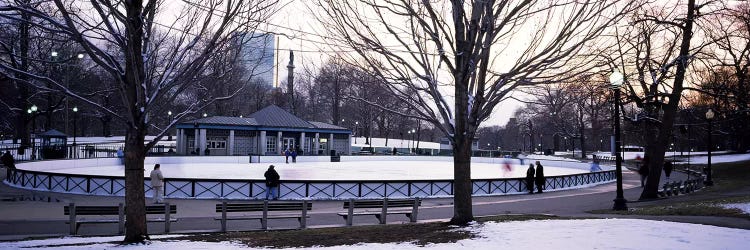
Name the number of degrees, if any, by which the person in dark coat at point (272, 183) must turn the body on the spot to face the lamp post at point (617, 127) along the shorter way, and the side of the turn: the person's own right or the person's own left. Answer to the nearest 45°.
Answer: approximately 135° to the person's own right

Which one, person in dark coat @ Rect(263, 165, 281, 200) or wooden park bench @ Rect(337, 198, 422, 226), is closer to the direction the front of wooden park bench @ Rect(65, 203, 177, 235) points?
the person in dark coat

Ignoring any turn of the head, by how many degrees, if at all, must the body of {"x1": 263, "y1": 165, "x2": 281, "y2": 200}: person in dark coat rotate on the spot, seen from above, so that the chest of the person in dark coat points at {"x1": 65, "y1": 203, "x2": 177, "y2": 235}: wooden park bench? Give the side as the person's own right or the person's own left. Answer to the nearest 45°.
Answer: approximately 135° to the person's own left

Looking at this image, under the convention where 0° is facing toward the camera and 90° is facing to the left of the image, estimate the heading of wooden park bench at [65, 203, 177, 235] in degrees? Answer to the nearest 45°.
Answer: approximately 180°

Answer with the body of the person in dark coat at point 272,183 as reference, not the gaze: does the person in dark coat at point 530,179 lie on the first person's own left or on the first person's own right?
on the first person's own right

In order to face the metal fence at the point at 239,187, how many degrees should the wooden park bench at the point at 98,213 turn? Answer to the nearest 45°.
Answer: approximately 45° to its right

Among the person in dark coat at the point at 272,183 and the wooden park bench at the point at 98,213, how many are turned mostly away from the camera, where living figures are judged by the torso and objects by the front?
2

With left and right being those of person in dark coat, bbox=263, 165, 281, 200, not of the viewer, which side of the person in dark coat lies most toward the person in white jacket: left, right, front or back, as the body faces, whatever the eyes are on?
left

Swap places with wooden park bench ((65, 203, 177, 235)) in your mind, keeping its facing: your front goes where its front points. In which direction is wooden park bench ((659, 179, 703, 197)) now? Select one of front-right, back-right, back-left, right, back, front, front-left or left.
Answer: right

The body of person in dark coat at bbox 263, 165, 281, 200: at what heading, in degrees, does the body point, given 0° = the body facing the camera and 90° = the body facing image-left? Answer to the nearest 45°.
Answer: approximately 180°

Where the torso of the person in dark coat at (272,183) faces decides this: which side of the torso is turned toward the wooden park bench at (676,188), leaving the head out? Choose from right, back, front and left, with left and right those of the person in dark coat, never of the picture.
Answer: right

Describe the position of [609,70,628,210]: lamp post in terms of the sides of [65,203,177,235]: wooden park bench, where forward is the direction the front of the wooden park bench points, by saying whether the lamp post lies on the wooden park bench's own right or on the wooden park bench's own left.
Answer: on the wooden park bench's own right

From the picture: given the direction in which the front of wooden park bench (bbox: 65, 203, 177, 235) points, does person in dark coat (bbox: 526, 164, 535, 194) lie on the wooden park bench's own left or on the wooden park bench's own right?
on the wooden park bench's own right
